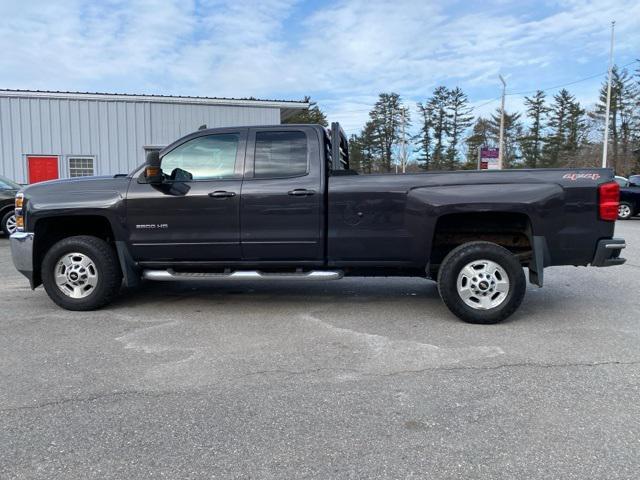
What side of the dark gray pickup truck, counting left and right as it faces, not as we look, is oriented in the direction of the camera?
left

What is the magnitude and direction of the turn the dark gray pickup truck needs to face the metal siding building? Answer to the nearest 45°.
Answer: approximately 45° to its right

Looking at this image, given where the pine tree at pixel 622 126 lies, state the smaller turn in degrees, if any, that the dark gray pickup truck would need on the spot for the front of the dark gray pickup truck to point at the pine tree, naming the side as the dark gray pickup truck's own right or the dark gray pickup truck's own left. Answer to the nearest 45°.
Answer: approximately 135° to the dark gray pickup truck's own right

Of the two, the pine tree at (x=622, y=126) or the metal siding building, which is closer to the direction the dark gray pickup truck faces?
the metal siding building

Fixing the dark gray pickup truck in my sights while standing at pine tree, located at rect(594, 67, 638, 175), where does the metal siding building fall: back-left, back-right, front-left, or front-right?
front-right
